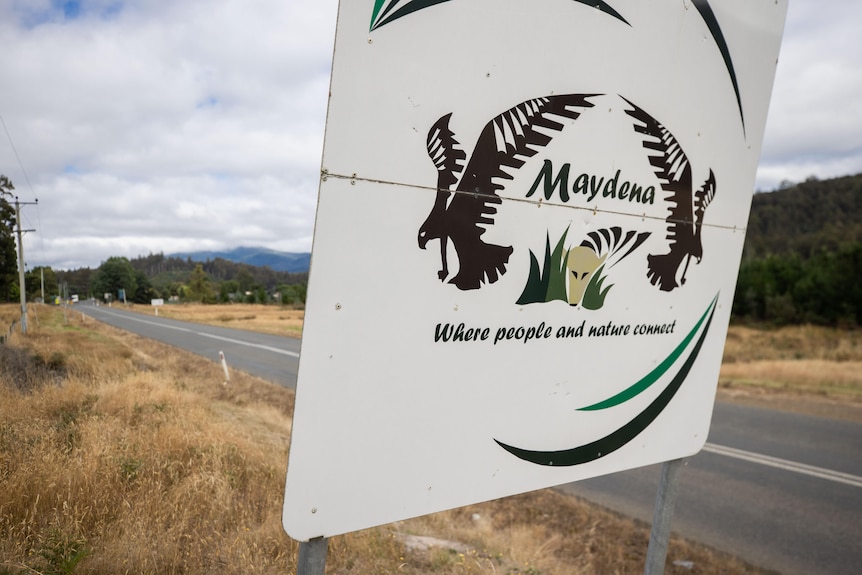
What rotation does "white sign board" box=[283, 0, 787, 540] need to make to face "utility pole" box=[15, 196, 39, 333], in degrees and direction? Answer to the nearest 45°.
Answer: approximately 180°

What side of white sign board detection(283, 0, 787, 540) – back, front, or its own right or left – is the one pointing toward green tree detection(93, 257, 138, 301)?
back

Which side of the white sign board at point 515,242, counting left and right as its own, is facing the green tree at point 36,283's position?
back

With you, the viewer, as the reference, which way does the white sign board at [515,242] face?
facing the viewer and to the right of the viewer
